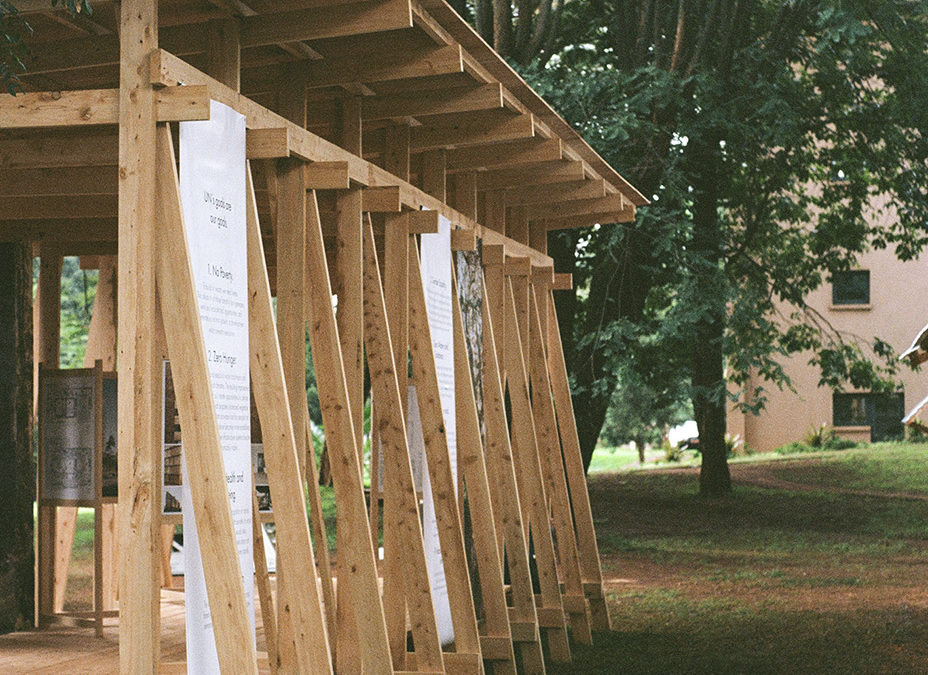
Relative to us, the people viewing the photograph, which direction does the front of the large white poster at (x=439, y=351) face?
facing the viewer and to the right of the viewer

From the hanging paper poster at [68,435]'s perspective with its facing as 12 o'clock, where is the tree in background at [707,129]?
The tree in background is roughly at 8 o'clock from the hanging paper poster.

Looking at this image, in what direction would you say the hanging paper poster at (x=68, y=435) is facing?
toward the camera

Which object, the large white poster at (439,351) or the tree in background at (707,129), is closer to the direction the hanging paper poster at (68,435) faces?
the large white poster

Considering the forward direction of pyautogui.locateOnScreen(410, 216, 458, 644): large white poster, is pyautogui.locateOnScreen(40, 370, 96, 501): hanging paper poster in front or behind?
behind

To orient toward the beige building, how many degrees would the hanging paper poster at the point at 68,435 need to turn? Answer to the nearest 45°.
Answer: approximately 135° to its left

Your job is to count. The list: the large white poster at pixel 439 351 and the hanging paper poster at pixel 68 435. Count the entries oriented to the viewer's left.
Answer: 0

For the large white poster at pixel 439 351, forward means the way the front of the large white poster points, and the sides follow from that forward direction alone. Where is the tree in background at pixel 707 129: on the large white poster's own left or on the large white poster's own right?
on the large white poster's own left

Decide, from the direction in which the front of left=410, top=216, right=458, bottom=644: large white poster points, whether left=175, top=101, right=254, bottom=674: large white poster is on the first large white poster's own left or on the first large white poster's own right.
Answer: on the first large white poster's own right
